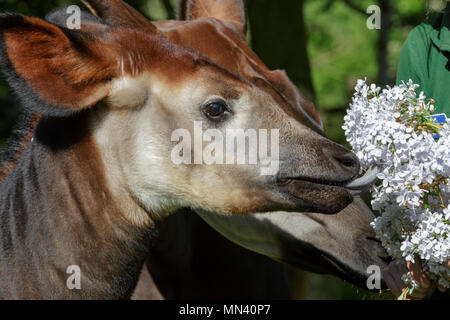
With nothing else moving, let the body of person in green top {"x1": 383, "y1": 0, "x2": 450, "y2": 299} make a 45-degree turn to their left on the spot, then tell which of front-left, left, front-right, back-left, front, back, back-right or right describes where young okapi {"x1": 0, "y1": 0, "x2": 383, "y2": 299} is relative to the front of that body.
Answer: front-right

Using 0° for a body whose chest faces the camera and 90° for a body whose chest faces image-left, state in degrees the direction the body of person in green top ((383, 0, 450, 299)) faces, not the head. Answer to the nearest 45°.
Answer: approximately 45°
